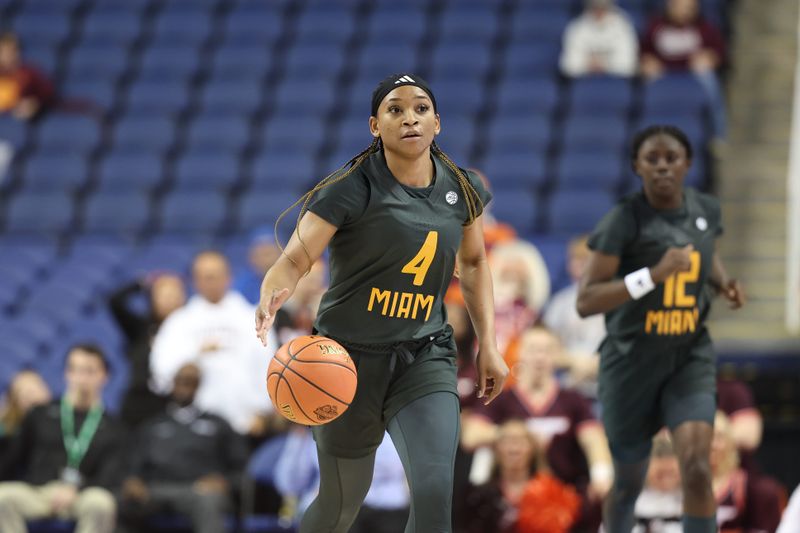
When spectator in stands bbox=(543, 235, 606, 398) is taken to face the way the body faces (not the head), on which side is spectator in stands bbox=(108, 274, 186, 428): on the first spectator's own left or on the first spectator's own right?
on the first spectator's own right

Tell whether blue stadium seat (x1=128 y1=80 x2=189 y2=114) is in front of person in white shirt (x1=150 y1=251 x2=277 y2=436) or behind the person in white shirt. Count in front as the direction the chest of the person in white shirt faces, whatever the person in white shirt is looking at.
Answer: behind

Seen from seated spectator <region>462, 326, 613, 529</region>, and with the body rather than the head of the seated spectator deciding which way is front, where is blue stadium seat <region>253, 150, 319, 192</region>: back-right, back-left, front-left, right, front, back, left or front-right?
back-right

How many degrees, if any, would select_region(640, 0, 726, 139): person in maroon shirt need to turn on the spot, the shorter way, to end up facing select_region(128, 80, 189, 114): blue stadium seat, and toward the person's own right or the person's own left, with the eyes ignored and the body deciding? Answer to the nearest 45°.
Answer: approximately 90° to the person's own right

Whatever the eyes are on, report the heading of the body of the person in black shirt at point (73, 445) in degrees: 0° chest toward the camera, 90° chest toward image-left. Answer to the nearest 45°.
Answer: approximately 0°

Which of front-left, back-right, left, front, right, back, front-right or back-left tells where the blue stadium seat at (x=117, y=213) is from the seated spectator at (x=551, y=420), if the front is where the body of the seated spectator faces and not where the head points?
back-right

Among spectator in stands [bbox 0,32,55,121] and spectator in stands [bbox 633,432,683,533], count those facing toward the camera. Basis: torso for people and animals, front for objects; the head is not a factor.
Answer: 2

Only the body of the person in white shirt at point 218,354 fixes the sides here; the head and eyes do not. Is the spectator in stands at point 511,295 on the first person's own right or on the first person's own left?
on the first person's own left

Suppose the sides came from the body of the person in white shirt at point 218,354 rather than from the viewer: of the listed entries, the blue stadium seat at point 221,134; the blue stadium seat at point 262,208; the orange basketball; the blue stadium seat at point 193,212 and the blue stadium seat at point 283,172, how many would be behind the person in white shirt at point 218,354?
4
